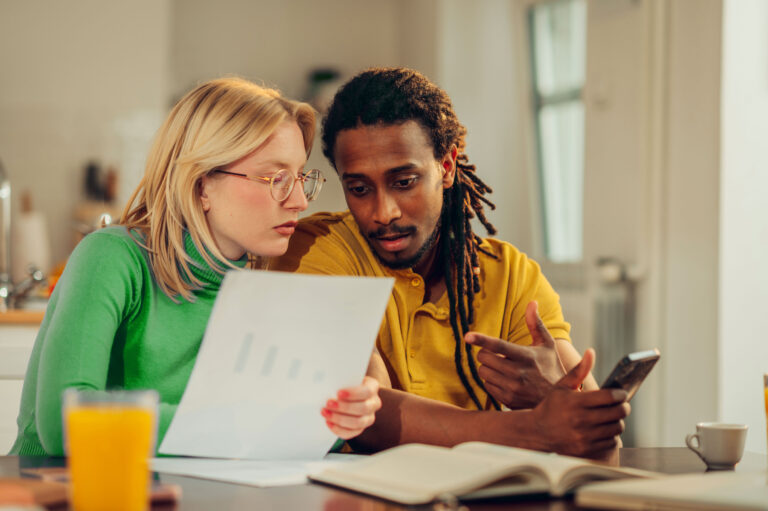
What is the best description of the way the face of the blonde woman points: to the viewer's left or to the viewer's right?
to the viewer's right

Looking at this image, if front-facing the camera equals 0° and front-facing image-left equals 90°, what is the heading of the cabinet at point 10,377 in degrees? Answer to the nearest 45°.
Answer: approximately 0°

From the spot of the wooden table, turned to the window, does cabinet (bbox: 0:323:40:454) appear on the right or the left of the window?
left

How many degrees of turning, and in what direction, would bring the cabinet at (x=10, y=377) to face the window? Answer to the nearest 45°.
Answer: approximately 135° to its left

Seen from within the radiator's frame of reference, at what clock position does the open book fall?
The open book is roughly at 12 o'clock from the radiator.

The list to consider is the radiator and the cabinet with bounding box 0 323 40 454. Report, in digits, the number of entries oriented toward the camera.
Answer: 2

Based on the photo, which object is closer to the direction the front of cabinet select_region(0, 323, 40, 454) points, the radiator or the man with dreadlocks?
the man with dreadlocks

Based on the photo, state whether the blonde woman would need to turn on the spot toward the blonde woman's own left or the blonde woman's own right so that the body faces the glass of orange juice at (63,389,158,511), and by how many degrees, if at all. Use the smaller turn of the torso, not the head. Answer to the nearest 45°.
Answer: approximately 45° to the blonde woman's own right

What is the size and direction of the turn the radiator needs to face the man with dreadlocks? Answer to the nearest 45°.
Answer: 0° — it already faces them

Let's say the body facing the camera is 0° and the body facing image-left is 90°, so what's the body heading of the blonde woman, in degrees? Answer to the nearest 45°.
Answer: approximately 315°
